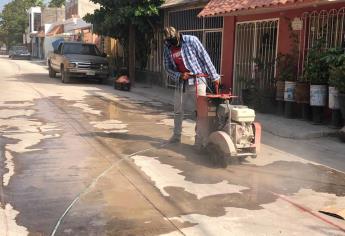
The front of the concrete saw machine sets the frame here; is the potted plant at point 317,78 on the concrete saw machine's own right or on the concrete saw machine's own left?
on the concrete saw machine's own left

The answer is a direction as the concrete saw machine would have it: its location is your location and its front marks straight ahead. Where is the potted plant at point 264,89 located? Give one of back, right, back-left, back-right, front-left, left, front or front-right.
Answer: back-left

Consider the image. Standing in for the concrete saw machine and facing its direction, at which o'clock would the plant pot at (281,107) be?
The plant pot is roughly at 8 o'clock from the concrete saw machine.

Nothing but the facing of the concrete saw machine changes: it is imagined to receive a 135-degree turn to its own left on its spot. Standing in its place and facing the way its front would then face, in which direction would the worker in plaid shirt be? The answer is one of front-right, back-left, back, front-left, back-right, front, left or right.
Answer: front-left

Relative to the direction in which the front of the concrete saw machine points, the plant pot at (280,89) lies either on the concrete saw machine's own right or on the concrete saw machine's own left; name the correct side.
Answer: on the concrete saw machine's own left

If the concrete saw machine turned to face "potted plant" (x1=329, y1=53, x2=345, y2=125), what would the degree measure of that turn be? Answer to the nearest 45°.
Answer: approximately 90° to its left

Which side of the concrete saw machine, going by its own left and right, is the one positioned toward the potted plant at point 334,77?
left

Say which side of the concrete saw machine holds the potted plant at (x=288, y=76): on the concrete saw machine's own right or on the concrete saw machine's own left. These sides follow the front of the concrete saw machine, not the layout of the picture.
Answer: on the concrete saw machine's own left

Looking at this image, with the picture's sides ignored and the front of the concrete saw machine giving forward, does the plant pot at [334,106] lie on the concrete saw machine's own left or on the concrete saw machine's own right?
on the concrete saw machine's own left

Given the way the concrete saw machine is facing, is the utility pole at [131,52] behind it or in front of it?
behind

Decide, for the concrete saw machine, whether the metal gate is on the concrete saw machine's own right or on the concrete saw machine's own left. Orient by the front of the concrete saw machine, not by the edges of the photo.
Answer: on the concrete saw machine's own left

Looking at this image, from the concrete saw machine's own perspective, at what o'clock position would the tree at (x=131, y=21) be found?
The tree is roughly at 7 o'clock from the concrete saw machine.

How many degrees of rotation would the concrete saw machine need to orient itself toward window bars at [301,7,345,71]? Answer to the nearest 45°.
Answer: approximately 90° to its left

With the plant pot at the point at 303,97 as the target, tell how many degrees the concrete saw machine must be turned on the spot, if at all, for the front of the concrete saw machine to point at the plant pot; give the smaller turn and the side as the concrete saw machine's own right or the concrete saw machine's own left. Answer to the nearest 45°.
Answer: approximately 135° to the concrete saw machine's own left

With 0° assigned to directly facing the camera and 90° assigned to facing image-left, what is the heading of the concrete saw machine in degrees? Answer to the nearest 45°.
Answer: approximately 315°

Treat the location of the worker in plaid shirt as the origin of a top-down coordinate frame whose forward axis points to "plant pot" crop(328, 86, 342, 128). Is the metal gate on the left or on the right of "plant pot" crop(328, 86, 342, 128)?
left
